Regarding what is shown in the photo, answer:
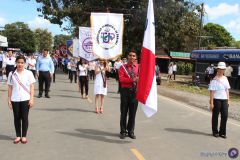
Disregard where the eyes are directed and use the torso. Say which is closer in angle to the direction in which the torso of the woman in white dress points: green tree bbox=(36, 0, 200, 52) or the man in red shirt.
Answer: the man in red shirt

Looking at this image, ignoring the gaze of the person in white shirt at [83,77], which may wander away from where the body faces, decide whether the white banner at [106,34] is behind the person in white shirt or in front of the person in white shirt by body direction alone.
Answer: in front

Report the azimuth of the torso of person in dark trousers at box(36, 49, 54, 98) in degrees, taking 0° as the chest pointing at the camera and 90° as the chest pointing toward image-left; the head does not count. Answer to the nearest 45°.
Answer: approximately 0°

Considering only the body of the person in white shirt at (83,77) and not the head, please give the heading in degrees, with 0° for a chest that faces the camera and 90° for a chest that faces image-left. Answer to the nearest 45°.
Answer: approximately 0°

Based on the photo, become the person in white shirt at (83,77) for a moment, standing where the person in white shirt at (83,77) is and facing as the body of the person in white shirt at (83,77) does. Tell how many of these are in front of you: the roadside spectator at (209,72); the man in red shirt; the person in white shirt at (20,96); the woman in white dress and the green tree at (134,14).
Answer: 3

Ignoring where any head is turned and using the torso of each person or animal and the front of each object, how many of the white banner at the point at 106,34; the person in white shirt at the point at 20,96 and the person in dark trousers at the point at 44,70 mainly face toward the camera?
3

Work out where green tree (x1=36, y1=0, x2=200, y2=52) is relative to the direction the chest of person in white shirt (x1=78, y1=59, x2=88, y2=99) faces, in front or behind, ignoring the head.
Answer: behind

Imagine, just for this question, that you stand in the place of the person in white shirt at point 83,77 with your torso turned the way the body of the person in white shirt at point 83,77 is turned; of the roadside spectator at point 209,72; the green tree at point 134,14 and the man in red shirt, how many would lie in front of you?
1
